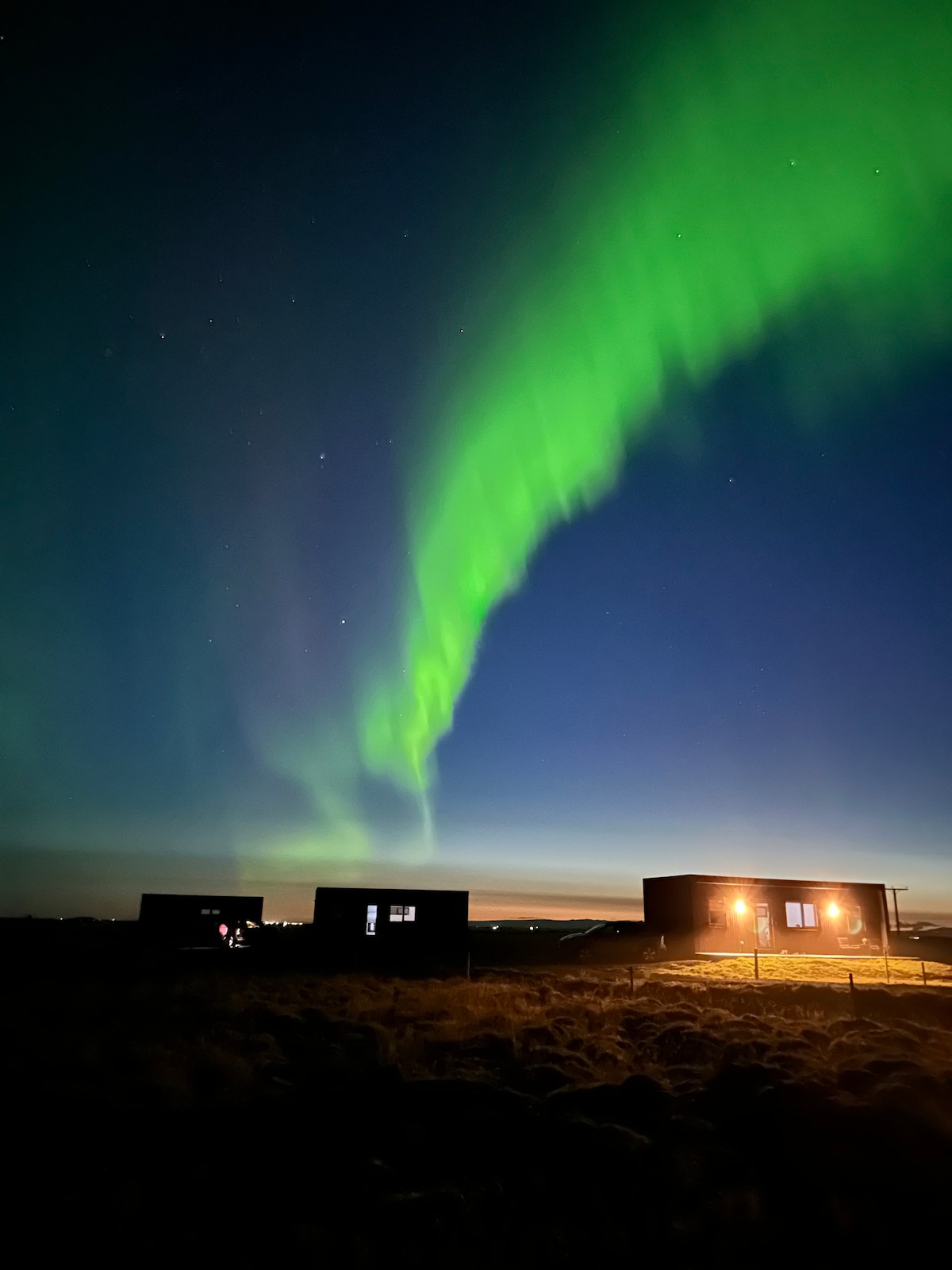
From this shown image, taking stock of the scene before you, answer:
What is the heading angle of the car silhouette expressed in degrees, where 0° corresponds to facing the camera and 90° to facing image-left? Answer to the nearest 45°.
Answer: approximately 90°

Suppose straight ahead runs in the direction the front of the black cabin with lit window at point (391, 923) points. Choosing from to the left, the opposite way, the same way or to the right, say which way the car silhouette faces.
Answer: to the right

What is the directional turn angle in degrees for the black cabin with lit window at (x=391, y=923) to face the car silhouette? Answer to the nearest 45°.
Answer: approximately 90° to its left

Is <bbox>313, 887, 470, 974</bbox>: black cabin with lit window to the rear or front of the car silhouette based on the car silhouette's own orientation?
to the front

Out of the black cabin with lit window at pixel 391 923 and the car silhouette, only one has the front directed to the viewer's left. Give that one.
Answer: the car silhouette

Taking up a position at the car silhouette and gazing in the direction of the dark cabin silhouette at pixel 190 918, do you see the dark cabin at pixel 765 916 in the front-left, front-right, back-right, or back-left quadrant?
back-right

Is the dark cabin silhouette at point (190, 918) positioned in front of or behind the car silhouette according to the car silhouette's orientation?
in front

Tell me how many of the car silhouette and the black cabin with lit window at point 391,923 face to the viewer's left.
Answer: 1

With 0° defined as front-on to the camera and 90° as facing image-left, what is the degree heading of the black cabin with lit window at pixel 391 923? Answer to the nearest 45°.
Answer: approximately 0°

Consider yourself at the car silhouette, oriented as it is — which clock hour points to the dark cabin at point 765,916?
The dark cabin is roughly at 5 o'clock from the car silhouette.

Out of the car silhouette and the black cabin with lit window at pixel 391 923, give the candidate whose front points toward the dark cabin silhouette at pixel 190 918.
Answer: the car silhouette

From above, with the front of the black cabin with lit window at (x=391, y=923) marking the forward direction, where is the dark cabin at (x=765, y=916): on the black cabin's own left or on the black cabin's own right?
on the black cabin's own left

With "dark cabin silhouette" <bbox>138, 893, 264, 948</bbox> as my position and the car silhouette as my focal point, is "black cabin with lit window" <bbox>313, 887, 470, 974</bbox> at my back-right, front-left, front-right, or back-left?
front-right
